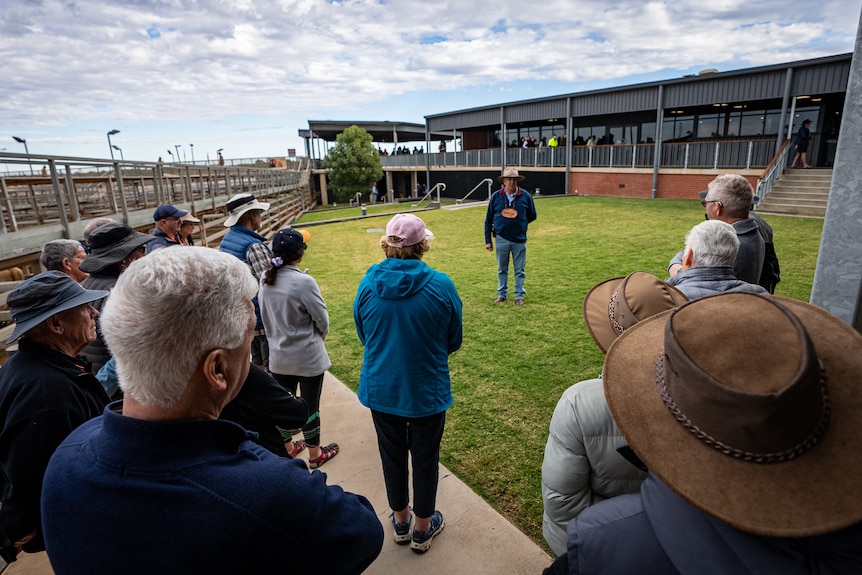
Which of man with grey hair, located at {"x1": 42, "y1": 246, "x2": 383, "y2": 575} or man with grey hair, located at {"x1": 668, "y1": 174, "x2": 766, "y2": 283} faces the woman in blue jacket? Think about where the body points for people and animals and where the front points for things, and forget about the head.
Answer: man with grey hair, located at {"x1": 42, "y1": 246, "x2": 383, "y2": 575}

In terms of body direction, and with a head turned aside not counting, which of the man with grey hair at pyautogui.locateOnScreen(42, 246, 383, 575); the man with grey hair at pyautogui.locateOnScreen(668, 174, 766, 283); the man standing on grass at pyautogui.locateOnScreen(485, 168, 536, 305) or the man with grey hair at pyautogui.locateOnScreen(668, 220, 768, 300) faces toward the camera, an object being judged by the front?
the man standing on grass

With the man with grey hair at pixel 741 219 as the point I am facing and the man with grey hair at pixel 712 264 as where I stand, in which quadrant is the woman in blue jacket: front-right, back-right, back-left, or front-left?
back-left

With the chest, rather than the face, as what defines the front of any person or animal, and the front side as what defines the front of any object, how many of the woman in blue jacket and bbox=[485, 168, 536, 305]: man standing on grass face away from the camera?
1

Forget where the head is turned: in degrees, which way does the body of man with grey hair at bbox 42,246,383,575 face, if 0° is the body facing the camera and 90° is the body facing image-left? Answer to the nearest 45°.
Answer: approximately 225°

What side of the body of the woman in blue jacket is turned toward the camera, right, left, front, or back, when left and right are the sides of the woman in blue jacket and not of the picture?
back

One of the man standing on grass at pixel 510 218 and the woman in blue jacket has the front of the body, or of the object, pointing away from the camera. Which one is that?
the woman in blue jacket

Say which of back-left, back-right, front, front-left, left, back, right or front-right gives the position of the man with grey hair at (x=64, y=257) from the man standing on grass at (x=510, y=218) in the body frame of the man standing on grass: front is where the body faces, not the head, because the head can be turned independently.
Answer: front-right

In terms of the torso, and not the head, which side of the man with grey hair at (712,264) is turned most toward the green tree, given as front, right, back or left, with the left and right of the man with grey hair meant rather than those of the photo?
front

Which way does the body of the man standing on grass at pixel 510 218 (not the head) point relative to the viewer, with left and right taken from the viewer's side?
facing the viewer

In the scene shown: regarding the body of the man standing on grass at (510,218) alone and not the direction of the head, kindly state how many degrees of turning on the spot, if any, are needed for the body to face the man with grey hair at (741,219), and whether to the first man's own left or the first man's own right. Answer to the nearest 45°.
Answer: approximately 45° to the first man's own left

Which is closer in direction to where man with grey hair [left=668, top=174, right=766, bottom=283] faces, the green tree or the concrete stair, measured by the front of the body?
the green tree

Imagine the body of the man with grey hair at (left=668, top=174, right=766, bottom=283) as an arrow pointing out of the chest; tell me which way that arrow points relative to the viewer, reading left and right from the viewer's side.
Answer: facing away from the viewer and to the left of the viewer
